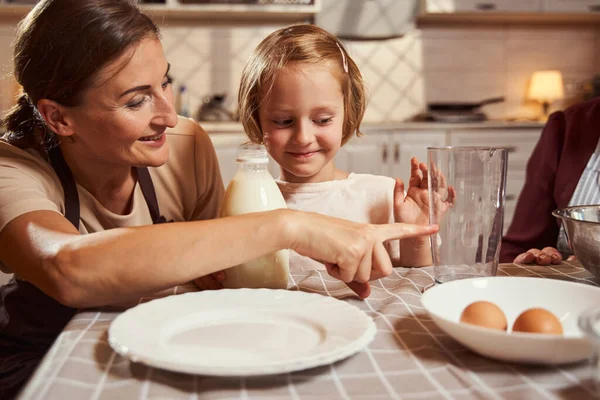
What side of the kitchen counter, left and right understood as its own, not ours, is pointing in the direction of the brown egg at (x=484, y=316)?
front

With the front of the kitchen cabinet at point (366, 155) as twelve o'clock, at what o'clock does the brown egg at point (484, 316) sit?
The brown egg is roughly at 12 o'clock from the kitchen cabinet.

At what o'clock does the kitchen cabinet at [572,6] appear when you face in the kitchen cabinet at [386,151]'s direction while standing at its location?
the kitchen cabinet at [572,6] is roughly at 8 o'clock from the kitchen cabinet at [386,151].
